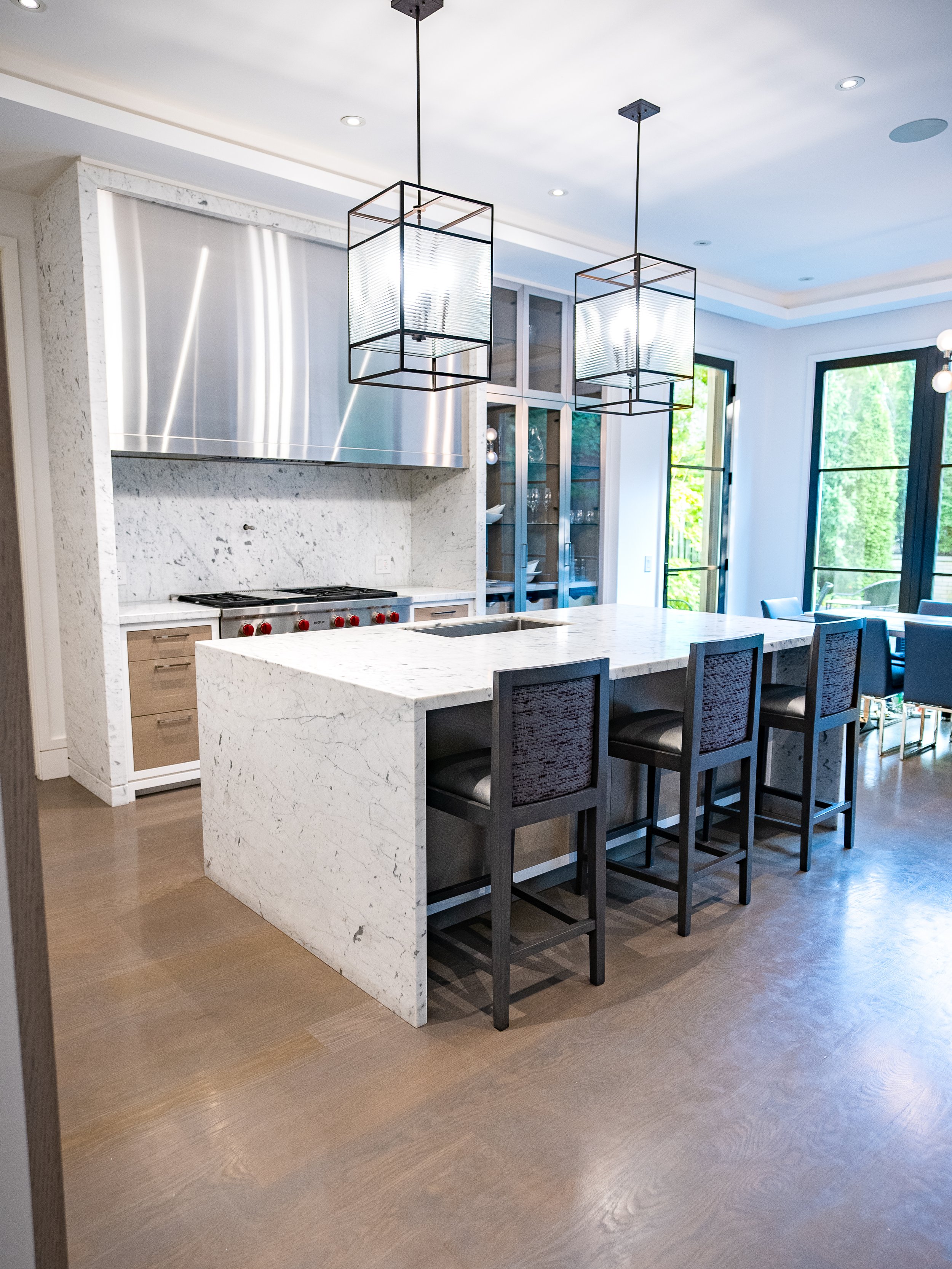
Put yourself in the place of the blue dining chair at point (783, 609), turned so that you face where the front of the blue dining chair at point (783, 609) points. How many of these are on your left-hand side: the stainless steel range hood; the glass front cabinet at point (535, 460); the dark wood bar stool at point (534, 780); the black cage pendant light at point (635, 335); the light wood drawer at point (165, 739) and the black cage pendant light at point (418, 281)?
0

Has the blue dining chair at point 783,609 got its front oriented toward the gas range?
no

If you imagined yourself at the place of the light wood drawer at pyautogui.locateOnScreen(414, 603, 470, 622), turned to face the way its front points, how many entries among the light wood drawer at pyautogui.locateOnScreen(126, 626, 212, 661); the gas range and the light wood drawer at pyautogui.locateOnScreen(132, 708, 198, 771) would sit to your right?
3

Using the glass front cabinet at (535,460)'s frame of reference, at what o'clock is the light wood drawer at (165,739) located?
The light wood drawer is roughly at 3 o'clock from the glass front cabinet.

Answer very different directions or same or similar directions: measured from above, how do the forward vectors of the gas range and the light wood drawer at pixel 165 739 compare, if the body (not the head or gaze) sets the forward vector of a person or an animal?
same or similar directions

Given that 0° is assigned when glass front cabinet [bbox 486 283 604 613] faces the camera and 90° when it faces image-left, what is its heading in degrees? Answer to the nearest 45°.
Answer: approximately 315°

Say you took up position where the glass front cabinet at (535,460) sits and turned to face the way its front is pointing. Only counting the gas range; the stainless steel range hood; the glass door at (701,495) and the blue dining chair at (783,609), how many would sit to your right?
2

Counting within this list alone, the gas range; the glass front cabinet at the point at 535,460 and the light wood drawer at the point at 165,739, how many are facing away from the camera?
0

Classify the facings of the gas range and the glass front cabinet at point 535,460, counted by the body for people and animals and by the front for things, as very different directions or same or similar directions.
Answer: same or similar directions

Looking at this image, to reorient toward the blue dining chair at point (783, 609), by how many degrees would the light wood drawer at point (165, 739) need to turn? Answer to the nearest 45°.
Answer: approximately 45° to its left

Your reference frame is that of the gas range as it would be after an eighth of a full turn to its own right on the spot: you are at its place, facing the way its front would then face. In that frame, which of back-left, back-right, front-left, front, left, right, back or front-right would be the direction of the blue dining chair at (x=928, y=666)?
left

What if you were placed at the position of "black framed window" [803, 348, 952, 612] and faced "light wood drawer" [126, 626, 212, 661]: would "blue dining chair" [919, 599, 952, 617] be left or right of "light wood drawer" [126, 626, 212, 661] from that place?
left

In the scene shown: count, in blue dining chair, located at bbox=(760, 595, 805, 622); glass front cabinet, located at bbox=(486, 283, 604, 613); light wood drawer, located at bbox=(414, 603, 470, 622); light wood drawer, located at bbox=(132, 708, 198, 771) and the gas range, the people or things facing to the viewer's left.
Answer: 0

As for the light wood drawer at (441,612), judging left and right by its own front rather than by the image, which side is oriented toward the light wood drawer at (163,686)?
right

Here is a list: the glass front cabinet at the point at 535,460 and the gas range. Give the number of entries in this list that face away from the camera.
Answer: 0

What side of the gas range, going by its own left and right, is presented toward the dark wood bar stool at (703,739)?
front

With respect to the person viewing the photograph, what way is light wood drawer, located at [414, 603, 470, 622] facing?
facing the viewer and to the right of the viewer

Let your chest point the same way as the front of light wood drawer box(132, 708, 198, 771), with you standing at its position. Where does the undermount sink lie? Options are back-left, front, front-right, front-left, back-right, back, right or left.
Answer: front
